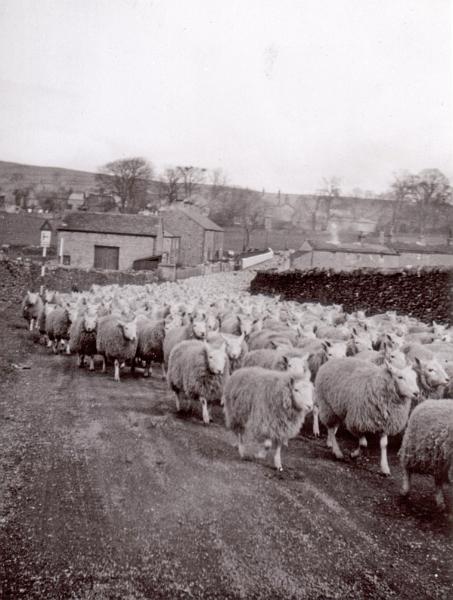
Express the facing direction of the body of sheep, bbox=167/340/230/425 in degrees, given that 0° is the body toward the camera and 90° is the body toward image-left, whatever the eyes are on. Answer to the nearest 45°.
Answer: approximately 315°

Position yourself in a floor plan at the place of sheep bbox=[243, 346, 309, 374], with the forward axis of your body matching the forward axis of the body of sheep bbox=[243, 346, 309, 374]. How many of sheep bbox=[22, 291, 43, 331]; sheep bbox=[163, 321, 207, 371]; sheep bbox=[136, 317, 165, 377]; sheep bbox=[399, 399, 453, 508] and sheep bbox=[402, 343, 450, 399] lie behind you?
3
